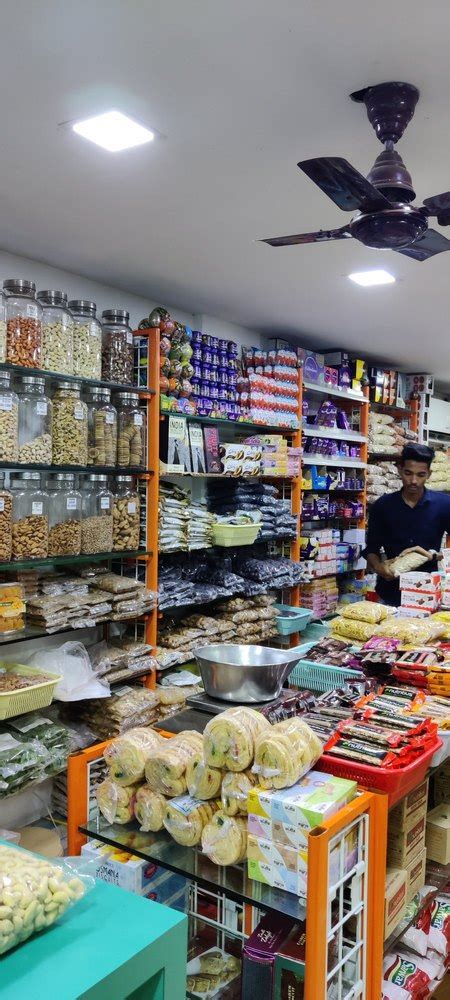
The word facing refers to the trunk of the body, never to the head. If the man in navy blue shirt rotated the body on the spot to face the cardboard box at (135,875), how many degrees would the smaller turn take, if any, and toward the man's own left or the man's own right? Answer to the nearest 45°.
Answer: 0° — they already face it

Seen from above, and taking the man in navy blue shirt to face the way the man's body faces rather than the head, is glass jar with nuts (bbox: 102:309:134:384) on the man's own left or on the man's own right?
on the man's own right

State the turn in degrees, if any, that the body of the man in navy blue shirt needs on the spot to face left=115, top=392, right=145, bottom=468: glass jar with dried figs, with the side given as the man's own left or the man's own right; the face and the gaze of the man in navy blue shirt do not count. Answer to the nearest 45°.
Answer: approximately 45° to the man's own right

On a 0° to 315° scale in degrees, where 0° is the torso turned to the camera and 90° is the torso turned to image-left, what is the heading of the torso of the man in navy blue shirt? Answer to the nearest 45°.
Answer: approximately 0°

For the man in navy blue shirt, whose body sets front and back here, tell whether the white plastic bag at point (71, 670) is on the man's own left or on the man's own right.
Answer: on the man's own right

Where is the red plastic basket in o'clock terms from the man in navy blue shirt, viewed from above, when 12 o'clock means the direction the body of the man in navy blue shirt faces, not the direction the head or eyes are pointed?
The red plastic basket is roughly at 12 o'clock from the man in navy blue shirt.

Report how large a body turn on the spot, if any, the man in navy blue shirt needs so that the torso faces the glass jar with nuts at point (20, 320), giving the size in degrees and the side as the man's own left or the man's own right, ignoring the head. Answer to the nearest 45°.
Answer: approximately 45° to the man's own right

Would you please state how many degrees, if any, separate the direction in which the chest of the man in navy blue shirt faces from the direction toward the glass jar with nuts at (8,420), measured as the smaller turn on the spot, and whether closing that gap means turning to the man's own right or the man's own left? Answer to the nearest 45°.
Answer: approximately 45° to the man's own right

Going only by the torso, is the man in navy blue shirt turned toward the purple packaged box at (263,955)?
yes

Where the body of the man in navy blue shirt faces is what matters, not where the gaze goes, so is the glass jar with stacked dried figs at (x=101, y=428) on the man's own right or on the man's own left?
on the man's own right

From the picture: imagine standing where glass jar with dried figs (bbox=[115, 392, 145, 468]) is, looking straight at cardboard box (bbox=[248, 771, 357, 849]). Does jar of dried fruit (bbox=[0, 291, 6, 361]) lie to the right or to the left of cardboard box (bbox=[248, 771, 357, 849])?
right

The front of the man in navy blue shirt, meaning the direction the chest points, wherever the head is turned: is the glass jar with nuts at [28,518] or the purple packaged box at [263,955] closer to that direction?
the purple packaged box
